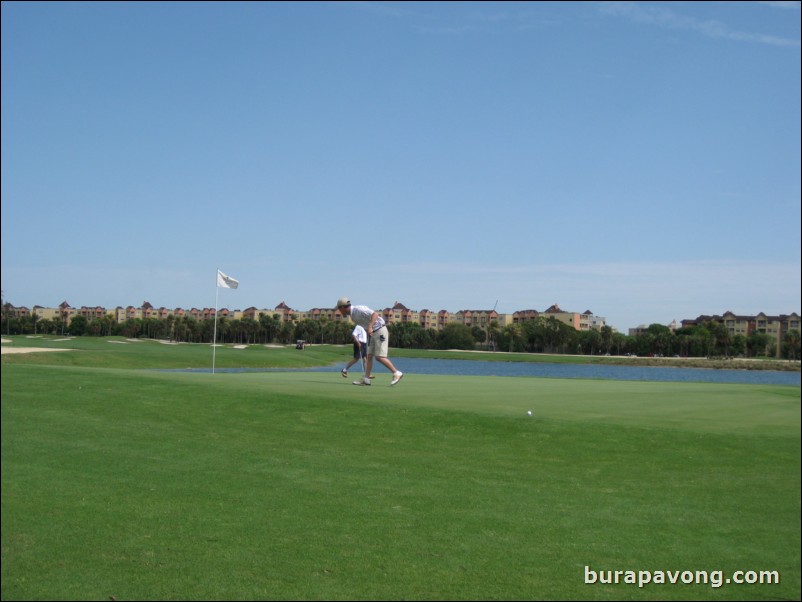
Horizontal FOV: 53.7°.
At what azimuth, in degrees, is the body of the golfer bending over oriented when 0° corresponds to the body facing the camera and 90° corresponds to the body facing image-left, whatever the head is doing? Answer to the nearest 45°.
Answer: approximately 90°
